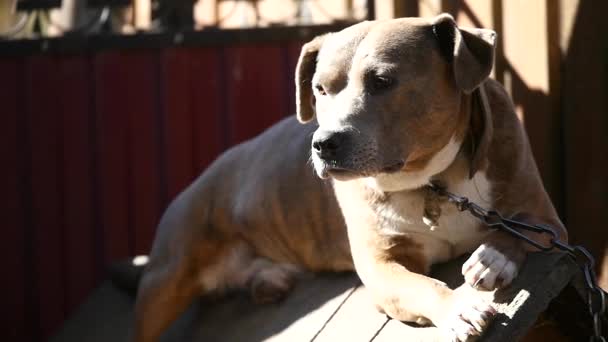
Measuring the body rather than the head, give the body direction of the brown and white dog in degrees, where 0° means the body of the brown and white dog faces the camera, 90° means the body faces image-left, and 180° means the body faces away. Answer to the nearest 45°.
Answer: approximately 315°

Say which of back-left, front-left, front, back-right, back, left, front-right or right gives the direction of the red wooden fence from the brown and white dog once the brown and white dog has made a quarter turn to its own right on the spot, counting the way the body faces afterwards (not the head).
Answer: right
